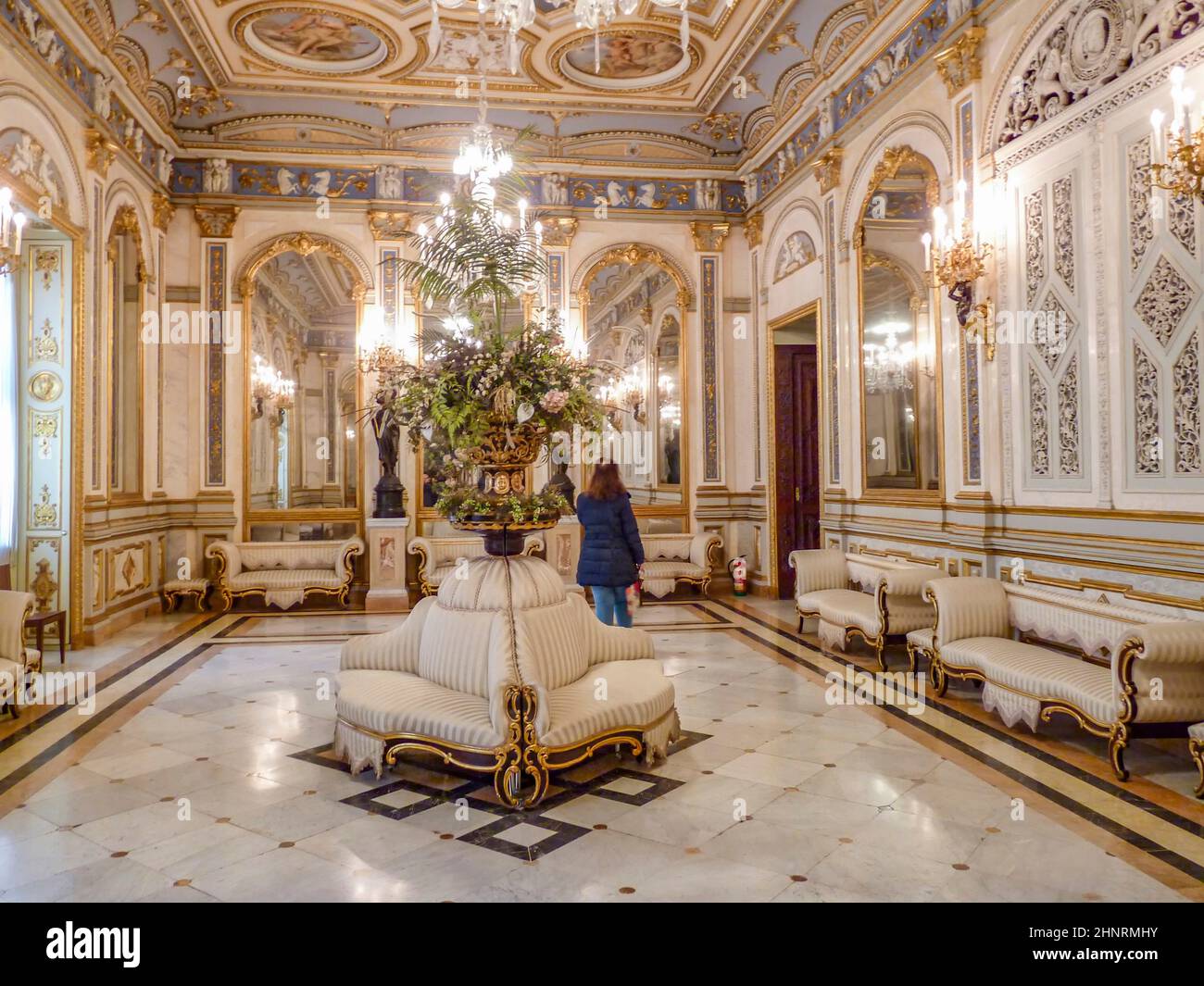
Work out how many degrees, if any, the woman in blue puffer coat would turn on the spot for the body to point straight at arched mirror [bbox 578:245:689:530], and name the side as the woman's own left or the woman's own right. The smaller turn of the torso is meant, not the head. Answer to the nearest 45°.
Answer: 0° — they already face it

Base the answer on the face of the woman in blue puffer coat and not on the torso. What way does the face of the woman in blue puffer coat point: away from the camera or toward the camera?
away from the camera

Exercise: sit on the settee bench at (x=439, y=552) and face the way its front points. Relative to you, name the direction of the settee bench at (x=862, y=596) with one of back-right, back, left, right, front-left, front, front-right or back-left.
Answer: front-left

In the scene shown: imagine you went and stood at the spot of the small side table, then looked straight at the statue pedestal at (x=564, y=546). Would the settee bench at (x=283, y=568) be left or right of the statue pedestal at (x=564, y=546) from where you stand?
left

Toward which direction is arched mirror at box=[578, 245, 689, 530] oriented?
toward the camera

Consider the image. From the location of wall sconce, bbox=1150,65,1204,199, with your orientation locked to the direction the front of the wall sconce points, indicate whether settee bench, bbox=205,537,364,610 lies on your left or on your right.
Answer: on your right

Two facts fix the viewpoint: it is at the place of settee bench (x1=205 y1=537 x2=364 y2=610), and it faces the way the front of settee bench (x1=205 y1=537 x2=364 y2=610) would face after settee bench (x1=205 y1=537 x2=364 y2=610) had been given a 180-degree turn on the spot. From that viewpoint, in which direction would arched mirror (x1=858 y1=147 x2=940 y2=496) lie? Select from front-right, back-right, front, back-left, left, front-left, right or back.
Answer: back-right

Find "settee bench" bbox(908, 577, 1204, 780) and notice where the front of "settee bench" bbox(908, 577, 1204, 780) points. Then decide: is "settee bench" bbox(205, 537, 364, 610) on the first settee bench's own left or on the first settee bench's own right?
on the first settee bench's own right

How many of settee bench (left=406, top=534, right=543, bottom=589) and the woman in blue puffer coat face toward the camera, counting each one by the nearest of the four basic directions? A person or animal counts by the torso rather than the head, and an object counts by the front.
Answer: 1

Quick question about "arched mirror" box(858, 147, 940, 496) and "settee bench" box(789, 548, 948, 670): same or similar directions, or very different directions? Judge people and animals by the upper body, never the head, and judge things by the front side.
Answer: same or similar directions

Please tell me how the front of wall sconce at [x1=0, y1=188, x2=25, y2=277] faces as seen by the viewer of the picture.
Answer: facing the viewer and to the right of the viewer

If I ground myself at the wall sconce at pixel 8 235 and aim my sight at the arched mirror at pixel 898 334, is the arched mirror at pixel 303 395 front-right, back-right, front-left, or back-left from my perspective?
front-left

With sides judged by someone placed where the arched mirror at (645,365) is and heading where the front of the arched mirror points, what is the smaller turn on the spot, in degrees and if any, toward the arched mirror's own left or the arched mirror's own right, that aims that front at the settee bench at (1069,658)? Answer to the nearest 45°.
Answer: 0° — it already faces it

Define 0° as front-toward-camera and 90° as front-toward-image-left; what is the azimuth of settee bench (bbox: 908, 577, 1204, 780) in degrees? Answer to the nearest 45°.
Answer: approximately 45°

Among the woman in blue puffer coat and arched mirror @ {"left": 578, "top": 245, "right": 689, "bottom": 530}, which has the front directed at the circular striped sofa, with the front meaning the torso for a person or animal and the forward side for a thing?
the arched mirror

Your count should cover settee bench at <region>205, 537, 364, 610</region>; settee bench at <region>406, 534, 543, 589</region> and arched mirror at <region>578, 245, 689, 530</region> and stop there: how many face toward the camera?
3

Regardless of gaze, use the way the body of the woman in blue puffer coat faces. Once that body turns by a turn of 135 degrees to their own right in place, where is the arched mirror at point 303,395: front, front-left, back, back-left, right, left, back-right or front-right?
back

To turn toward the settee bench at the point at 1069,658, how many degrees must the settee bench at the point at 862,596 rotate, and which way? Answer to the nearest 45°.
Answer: approximately 90° to its left

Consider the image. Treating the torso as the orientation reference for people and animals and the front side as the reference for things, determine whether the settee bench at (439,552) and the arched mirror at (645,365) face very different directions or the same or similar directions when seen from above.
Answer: same or similar directions

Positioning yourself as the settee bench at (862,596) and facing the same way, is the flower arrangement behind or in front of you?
in front
